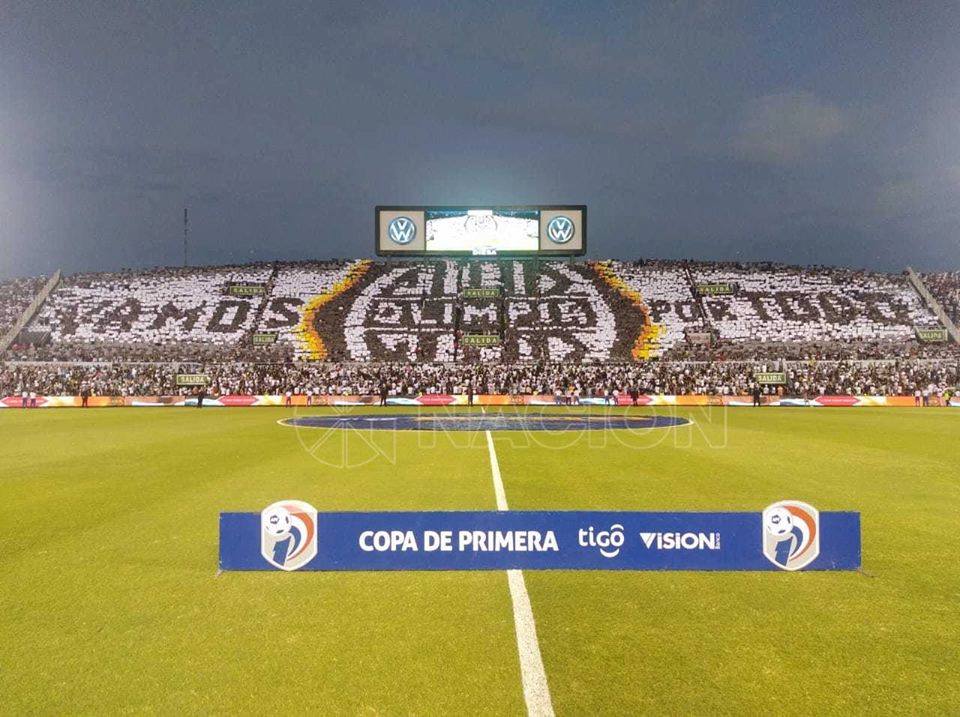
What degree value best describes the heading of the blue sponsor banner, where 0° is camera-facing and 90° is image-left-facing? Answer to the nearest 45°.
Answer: approximately 0°
